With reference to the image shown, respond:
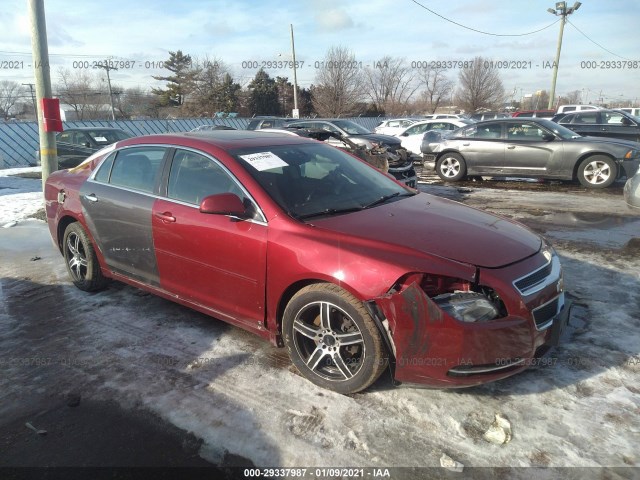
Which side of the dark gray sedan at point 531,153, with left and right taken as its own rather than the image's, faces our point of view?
right

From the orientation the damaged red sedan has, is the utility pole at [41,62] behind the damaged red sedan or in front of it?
behind

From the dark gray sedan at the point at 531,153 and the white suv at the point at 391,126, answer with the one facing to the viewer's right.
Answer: the dark gray sedan

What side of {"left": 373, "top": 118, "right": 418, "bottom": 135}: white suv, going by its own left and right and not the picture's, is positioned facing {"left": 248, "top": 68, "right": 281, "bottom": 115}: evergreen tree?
right

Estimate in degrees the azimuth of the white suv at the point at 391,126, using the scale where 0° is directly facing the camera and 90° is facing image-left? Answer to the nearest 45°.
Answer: approximately 45°

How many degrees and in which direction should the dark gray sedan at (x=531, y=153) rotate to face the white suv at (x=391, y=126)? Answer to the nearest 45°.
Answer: approximately 135° to its left

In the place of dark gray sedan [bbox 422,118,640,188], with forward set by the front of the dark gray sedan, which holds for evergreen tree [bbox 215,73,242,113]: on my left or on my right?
on my left

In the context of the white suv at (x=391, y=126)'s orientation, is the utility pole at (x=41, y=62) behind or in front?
in front

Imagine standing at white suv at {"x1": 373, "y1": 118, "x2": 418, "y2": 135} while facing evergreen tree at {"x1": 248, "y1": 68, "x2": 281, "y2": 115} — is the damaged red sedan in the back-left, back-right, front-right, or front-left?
back-left

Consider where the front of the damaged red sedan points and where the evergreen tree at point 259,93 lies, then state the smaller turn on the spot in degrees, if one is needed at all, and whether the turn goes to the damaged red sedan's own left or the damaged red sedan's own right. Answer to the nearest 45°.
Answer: approximately 135° to the damaged red sedan's own left

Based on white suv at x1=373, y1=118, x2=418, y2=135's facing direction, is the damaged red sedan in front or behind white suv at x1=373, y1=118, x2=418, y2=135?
in front

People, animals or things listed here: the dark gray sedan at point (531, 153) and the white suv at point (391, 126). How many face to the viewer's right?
1

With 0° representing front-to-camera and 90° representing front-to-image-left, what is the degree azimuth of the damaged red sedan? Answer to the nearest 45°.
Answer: approximately 315°
